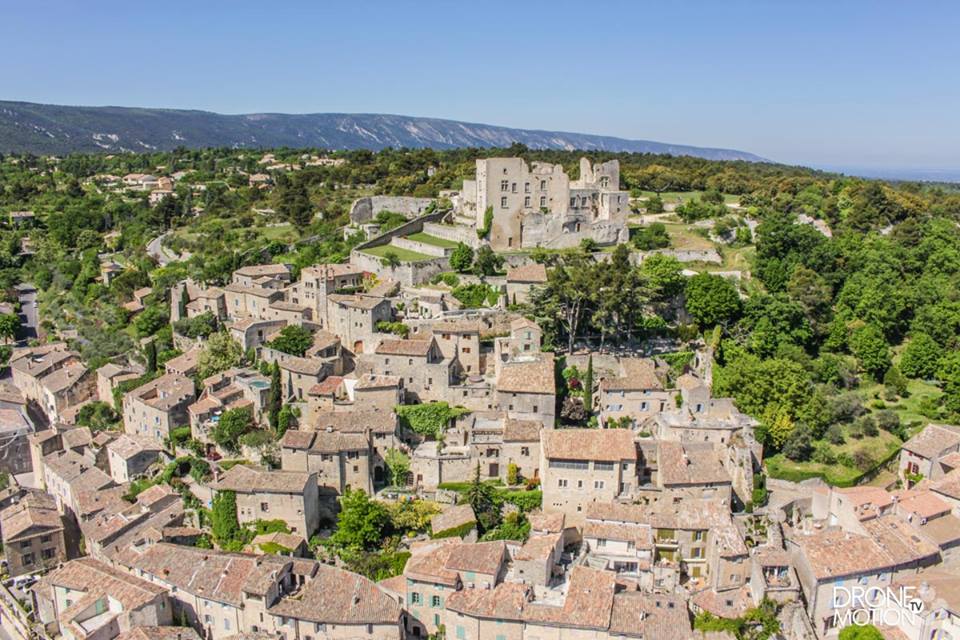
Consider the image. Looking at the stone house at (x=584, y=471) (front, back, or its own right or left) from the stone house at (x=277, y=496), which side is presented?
right

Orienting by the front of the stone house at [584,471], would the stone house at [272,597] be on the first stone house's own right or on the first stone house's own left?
on the first stone house's own right

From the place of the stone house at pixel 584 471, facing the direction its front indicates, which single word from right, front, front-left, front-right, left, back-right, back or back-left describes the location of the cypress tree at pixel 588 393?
back

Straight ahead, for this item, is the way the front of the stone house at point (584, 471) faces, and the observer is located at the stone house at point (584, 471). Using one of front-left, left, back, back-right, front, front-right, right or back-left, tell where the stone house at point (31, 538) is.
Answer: right

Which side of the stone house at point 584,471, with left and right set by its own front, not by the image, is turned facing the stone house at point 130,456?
right

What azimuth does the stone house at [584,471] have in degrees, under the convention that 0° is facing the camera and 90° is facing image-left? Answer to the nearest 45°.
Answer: approximately 0°

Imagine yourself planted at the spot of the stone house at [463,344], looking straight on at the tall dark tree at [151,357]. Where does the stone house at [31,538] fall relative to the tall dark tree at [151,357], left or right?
left

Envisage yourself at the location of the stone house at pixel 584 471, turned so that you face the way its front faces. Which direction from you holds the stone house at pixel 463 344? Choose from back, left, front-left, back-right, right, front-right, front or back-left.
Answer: back-right

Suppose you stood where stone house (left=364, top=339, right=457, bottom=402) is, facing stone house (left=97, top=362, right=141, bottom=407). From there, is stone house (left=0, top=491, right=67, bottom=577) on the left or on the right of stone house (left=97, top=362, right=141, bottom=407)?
left

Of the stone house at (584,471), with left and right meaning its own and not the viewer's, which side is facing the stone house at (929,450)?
left

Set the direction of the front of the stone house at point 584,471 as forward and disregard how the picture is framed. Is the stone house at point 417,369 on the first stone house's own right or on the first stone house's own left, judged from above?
on the first stone house's own right

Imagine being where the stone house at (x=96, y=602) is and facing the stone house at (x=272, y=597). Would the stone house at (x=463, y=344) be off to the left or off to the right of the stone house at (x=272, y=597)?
left

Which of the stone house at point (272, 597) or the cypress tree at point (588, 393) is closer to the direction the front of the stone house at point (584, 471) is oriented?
the stone house
